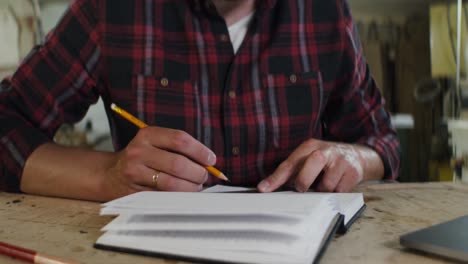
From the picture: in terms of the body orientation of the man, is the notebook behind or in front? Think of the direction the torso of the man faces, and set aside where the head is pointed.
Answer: in front

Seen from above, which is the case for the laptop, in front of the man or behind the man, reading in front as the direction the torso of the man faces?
in front

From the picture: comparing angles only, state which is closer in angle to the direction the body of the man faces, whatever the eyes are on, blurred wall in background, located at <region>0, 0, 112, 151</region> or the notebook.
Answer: the notebook

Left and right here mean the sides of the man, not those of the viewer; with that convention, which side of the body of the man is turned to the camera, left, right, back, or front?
front

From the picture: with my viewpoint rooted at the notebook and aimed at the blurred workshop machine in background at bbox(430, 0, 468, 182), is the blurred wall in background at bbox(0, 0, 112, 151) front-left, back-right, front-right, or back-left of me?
front-left

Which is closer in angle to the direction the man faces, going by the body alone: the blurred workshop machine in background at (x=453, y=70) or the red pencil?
the red pencil

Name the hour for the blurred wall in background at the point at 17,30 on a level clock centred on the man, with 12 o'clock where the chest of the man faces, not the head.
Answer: The blurred wall in background is roughly at 5 o'clock from the man.

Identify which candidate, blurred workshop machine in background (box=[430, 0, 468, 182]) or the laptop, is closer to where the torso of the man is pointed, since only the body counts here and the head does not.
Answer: the laptop

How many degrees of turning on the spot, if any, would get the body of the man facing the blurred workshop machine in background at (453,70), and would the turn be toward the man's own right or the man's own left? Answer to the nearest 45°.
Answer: approximately 135° to the man's own left

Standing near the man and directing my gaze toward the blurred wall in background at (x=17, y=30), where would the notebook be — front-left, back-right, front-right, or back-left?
back-left

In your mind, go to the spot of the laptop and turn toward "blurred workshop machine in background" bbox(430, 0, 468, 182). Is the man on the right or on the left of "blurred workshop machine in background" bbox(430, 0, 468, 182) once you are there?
left

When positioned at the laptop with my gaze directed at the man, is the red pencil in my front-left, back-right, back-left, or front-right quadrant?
front-left
